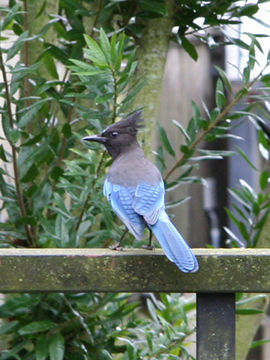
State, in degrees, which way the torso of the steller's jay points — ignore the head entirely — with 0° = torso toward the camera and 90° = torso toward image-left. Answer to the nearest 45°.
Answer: approximately 135°

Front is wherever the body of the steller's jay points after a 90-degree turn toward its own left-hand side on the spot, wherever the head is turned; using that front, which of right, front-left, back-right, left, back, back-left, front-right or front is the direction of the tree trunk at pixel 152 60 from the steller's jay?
back-right
